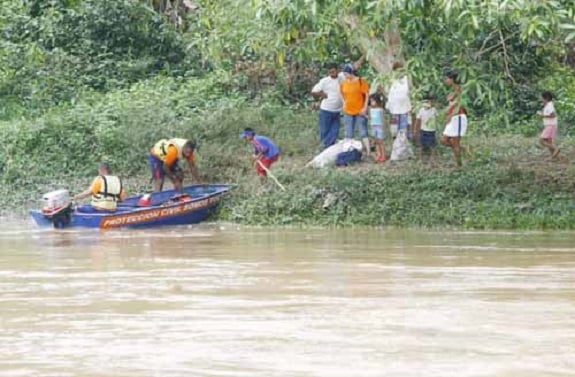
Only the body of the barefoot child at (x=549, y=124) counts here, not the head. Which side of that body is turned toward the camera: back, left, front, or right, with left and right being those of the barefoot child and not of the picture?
left

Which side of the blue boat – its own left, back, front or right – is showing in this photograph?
right

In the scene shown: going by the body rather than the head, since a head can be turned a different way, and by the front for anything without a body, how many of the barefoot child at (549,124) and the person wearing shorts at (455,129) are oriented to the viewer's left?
2

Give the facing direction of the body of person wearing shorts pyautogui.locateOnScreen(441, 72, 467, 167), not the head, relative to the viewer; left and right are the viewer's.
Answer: facing to the left of the viewer

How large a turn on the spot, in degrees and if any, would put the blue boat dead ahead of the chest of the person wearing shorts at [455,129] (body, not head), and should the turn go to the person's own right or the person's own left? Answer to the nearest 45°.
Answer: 0° — they already face it

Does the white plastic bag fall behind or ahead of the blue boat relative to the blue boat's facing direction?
ahead

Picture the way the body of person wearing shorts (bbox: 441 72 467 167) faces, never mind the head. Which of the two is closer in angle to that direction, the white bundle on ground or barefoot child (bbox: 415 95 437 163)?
the white bundle on ground

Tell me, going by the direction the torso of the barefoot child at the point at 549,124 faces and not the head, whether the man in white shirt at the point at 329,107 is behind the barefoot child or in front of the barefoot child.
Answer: in front

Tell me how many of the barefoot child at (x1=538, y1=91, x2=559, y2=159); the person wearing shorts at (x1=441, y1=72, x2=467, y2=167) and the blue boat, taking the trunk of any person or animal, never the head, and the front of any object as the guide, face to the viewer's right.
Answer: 1

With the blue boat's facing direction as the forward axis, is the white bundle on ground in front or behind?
in front

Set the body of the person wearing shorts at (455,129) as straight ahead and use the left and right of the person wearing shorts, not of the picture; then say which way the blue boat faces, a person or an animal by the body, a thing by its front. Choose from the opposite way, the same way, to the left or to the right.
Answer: the opposite way

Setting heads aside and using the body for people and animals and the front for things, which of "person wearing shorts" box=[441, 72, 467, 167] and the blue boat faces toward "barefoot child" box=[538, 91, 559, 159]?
the blue boat
